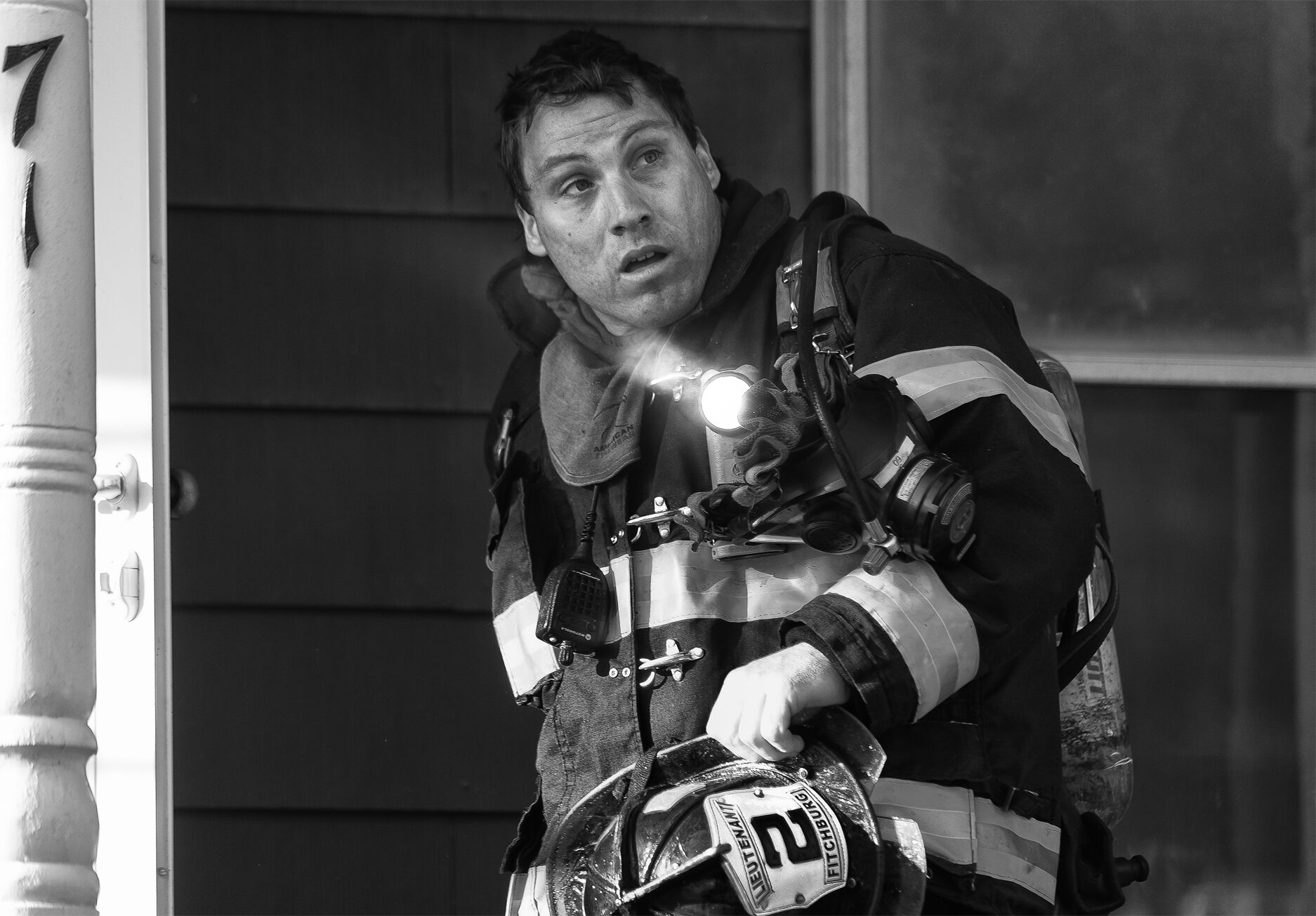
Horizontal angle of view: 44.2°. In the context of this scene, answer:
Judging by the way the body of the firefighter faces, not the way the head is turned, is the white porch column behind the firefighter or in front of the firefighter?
in front

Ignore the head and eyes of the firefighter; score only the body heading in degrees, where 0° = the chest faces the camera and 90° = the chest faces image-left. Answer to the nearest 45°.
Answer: approximately 45°
